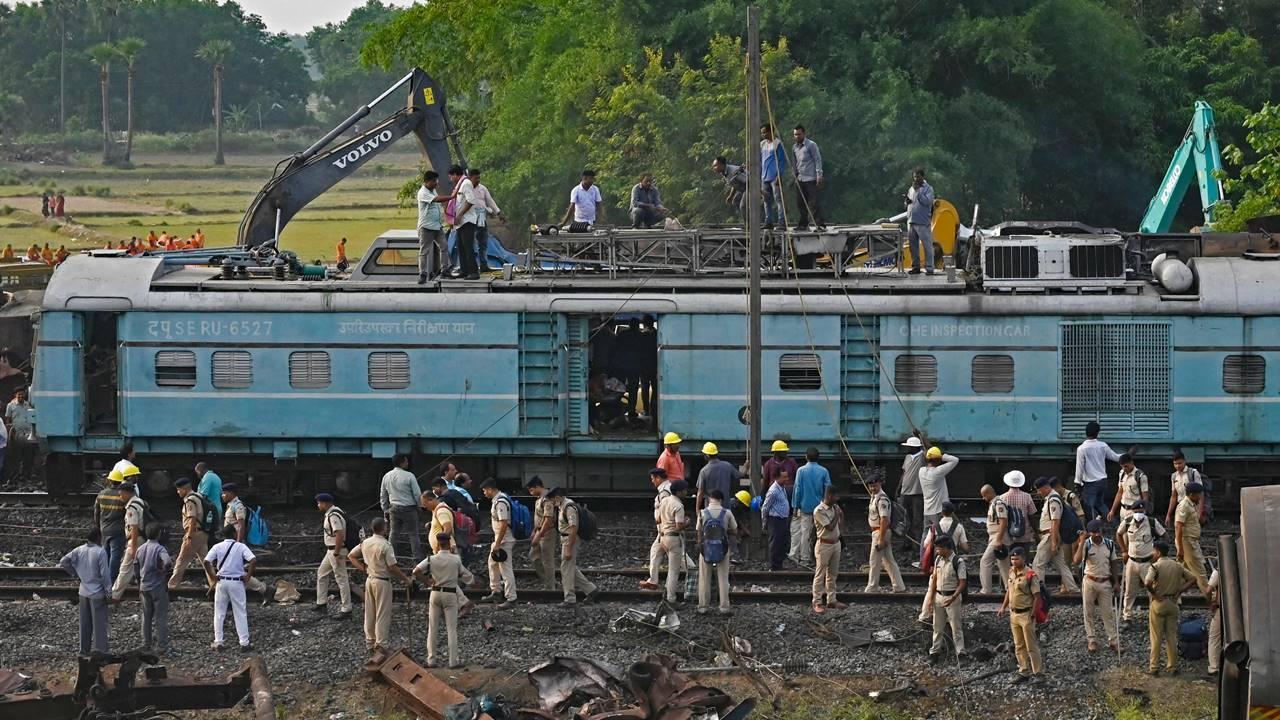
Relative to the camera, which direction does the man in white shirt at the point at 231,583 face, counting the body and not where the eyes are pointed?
away from the camera

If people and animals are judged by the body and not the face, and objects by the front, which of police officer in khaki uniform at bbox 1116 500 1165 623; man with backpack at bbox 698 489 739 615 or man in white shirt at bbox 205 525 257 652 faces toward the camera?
the police officer in khaki uniform

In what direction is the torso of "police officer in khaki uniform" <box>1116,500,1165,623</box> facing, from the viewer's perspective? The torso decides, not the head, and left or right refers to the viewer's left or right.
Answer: facing the viewer

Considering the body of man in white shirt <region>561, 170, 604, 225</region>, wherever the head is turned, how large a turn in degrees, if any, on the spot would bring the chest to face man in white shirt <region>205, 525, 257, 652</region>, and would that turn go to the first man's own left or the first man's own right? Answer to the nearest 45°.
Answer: approximately 45° to the first man's own right

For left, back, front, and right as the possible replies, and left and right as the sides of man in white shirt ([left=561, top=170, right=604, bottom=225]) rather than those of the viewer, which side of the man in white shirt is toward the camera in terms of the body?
front

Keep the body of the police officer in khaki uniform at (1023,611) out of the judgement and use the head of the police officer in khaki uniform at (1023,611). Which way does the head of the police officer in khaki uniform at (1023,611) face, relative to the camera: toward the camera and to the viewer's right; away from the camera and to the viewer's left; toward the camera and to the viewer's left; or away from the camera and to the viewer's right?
toward the camera and to the viewer's left

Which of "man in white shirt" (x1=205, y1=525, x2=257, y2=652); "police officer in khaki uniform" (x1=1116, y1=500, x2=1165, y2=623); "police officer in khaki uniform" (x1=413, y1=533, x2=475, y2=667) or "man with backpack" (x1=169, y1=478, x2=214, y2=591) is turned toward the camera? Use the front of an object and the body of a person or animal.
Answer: "police officer in khaki uniform" (x1=1116, y1=500, x2=1165, y2=623)

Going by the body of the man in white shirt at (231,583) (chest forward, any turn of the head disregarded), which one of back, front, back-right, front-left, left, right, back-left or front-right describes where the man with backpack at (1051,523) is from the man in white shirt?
right

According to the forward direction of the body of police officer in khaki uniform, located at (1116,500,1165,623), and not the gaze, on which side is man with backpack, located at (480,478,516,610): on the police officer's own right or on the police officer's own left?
on the police officer's own right

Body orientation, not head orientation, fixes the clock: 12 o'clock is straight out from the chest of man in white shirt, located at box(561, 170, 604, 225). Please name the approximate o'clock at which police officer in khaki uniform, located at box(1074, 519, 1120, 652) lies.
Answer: The police officer in khaki uniform is roughly at 11 o'clock from the man in white shirt.

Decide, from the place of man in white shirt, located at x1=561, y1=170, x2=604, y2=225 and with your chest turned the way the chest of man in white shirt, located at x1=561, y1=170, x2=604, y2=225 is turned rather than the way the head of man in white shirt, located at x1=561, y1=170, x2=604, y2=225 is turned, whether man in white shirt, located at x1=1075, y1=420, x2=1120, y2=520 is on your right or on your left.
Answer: on your left
